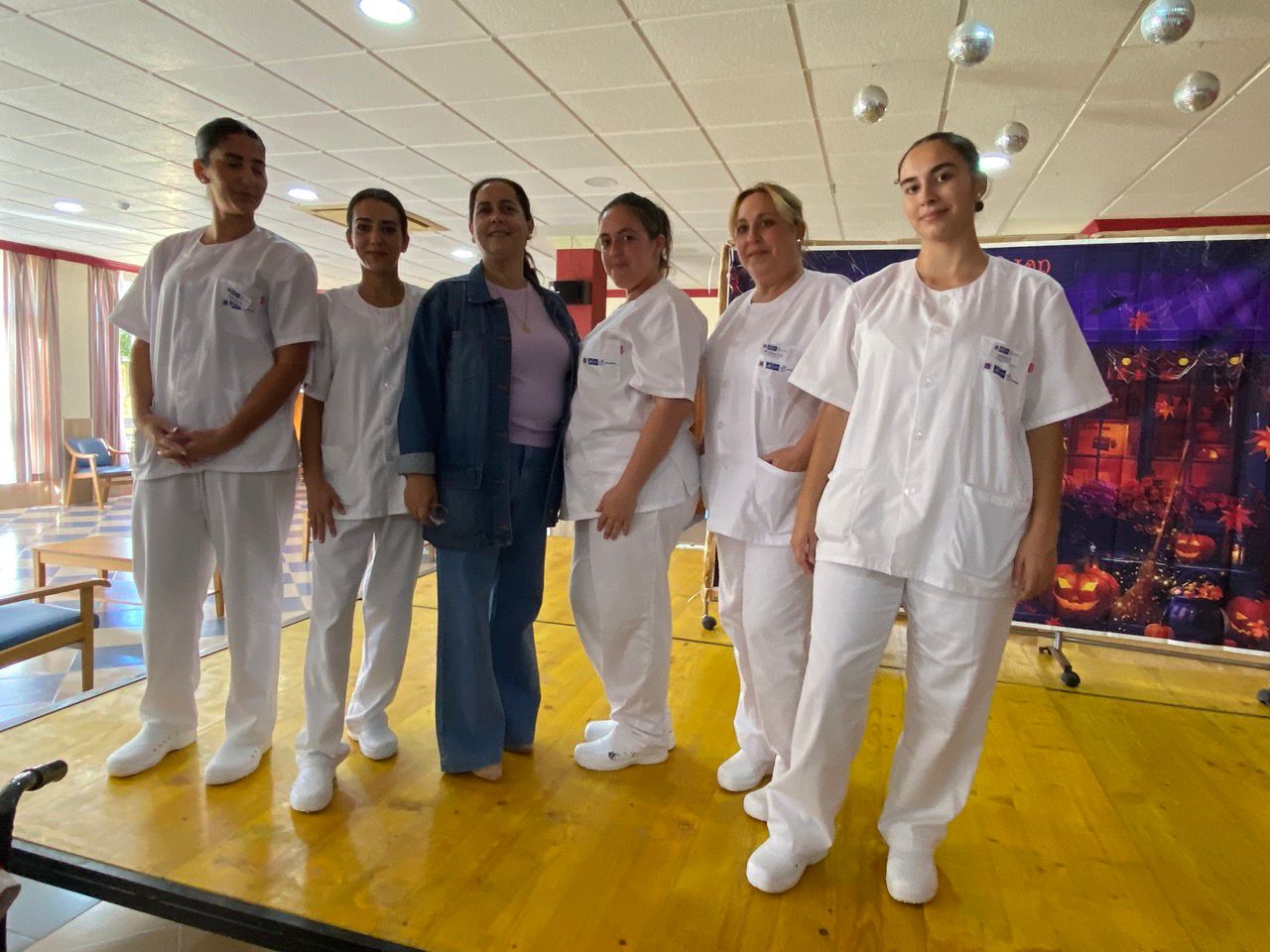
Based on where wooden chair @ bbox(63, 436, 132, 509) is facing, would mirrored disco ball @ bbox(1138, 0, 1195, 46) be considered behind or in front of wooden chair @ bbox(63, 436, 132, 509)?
in front

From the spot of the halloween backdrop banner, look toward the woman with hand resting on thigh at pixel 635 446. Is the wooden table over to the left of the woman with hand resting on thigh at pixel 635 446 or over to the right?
right

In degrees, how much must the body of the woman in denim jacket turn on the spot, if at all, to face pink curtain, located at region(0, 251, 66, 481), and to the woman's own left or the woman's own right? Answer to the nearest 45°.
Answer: approximately 180°

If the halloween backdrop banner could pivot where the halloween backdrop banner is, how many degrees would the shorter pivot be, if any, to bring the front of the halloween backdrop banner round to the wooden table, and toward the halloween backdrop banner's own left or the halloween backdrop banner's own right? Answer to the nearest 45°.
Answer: approximately 90° to the halloween backdrop banner's own right

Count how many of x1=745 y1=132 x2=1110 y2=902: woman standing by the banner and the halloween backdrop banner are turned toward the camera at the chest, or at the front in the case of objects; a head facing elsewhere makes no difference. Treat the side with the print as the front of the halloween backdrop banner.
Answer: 2
